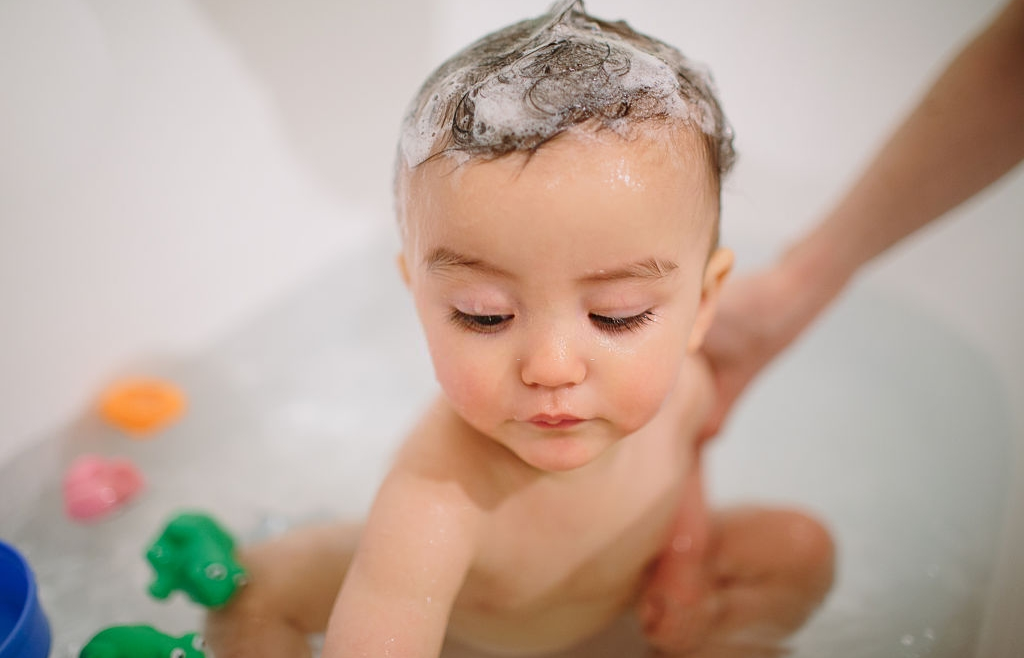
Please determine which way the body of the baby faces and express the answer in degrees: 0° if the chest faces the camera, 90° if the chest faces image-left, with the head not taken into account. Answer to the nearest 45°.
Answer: approximately 0°

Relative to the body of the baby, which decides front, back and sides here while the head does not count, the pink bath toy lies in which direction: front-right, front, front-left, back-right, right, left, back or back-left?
back-right

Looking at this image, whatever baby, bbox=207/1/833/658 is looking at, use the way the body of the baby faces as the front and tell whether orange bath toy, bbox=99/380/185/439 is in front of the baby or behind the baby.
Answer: behind
